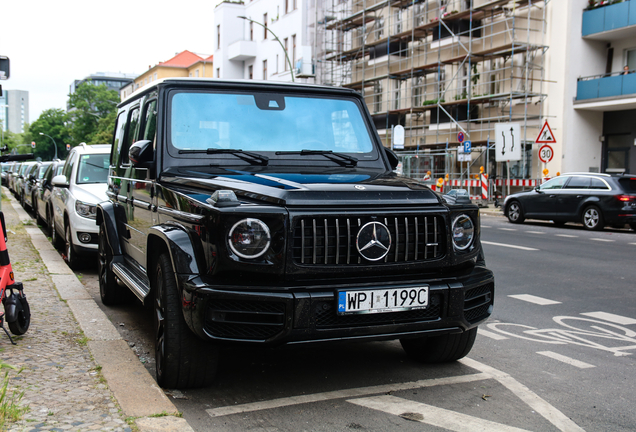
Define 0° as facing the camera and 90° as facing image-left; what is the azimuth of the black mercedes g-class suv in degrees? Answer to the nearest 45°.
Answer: approximately 315°

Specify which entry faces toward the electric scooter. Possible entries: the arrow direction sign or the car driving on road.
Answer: the arrow direction sign

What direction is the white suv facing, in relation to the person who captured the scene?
facing the viewer and to the right of the viewer

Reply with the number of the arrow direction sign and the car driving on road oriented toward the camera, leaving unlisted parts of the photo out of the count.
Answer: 1

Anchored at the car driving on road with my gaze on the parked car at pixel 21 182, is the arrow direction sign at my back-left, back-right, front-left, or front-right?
front-right

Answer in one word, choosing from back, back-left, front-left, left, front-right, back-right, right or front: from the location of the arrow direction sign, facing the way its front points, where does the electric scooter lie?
front

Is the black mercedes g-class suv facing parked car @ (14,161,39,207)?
no

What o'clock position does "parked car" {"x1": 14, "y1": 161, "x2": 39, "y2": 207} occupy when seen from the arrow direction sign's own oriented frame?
The parked car is roughly at 3 o'clock from the arrow direction sign.

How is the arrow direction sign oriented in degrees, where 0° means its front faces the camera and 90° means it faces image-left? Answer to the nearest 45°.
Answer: approximately 0°

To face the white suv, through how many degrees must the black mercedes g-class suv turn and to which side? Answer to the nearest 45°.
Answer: approximately 180°

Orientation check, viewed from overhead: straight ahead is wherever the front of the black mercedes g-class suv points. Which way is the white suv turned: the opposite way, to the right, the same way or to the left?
the same way

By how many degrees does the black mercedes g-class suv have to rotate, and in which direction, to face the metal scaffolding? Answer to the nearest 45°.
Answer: approximately 135° to its left

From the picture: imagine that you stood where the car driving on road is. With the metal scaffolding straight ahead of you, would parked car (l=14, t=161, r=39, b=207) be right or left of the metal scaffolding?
left

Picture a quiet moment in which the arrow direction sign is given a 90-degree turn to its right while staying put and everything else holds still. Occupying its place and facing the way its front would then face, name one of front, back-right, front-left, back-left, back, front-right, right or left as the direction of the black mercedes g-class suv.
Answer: left

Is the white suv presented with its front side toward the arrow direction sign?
no

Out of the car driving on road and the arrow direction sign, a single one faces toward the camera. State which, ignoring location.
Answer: the arrow direction sign

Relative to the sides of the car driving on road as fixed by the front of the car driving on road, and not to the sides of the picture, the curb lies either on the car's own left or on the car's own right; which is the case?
on the car's own left
